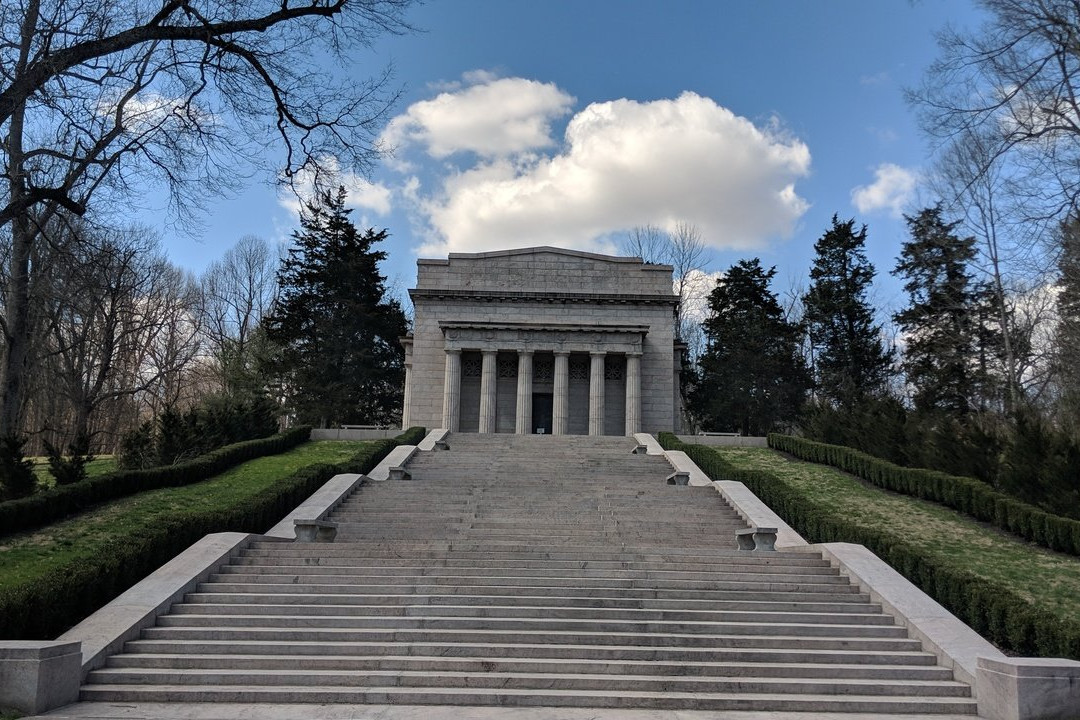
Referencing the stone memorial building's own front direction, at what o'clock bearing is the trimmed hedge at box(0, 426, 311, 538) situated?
The trimmed hedge is roughly at 1 o'clock from the stone memorial building.

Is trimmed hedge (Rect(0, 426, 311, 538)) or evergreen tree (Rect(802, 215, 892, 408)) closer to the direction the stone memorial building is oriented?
the trimmed hedge

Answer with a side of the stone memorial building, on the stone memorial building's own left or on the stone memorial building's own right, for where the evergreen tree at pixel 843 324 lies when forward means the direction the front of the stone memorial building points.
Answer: on the stone memorial building's own left

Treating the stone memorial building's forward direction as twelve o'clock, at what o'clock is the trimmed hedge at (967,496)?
The trimmed hedge is roughly at 11 o'clock from the stone memorial building.

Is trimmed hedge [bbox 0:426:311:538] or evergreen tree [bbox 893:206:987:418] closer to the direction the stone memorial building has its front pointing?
the trimmed hedge

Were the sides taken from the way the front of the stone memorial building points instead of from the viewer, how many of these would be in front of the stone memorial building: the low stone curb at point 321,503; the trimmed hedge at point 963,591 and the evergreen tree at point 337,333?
2

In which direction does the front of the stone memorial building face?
toward the camera

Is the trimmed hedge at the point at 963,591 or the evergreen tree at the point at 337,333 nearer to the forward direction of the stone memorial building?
the trimmed hedge

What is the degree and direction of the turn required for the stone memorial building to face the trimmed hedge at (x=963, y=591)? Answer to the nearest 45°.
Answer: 0° — it already faces it

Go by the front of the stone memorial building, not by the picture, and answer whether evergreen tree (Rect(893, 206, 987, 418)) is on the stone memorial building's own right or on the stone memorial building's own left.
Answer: on the stone memorial building's own left

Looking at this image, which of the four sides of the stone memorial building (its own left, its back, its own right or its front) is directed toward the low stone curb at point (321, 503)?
front

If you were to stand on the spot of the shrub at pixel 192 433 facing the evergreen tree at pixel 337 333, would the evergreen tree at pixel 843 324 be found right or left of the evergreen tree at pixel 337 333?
right
